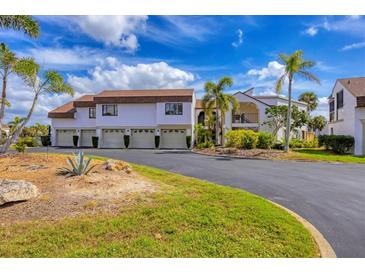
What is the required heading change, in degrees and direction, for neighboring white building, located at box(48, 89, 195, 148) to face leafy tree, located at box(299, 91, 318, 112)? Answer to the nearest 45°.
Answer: approximately 90° to its left

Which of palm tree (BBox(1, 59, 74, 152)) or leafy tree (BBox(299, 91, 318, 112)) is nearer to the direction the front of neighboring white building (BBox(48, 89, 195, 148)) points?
the palm tree

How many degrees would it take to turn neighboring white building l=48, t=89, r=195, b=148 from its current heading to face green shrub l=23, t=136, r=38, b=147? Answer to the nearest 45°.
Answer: approximately 45° to its right

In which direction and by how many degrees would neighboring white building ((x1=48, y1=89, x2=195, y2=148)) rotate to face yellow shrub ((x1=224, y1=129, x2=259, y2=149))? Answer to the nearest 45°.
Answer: approximately 45° to its left

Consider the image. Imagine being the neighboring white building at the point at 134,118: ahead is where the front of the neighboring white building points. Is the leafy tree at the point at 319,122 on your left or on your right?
on your left

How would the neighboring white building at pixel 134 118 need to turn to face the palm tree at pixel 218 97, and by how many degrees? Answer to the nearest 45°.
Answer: approximately 45° to its left

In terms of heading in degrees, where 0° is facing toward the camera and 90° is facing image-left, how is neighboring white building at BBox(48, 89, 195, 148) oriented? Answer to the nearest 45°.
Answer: approximately 0°

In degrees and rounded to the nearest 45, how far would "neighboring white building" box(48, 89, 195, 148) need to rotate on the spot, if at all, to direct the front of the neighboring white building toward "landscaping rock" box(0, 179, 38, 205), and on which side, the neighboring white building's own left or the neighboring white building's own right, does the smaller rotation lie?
0° — it already faces it

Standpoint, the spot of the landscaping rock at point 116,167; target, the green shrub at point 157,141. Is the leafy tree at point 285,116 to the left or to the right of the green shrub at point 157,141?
right

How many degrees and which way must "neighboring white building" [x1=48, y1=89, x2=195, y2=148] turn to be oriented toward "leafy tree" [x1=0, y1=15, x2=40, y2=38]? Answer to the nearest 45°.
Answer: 0° — it already faces it
